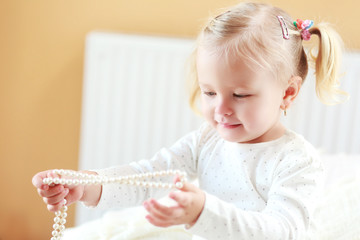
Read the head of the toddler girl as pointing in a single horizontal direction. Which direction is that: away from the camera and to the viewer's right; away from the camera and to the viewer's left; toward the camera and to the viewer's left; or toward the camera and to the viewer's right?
toward the camera and to the viewer's left

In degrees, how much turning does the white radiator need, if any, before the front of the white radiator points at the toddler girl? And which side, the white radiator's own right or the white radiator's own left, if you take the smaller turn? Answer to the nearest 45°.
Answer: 0° — it already faces them

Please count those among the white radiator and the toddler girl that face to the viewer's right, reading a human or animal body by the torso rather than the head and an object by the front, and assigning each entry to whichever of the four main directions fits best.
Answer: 0

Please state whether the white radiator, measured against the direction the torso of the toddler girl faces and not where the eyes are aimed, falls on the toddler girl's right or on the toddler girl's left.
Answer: on the toddler girl's right

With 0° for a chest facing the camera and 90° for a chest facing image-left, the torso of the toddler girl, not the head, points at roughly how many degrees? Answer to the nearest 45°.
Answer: approximately 45°

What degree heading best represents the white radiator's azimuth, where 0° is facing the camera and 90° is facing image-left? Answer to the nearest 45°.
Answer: approximately 0°
